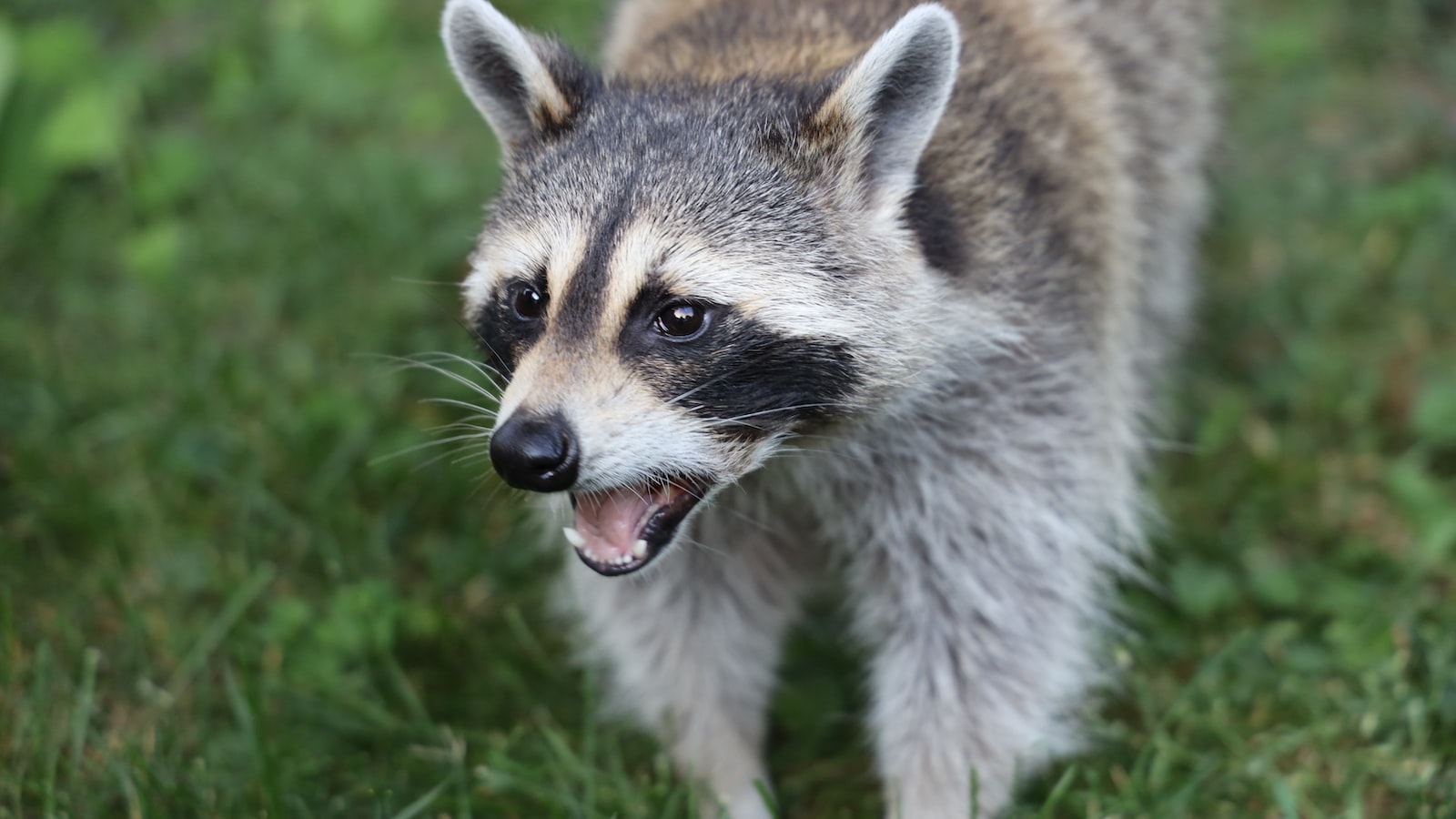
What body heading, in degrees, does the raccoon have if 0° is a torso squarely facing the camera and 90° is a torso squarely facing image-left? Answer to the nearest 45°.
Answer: approximately 45°
